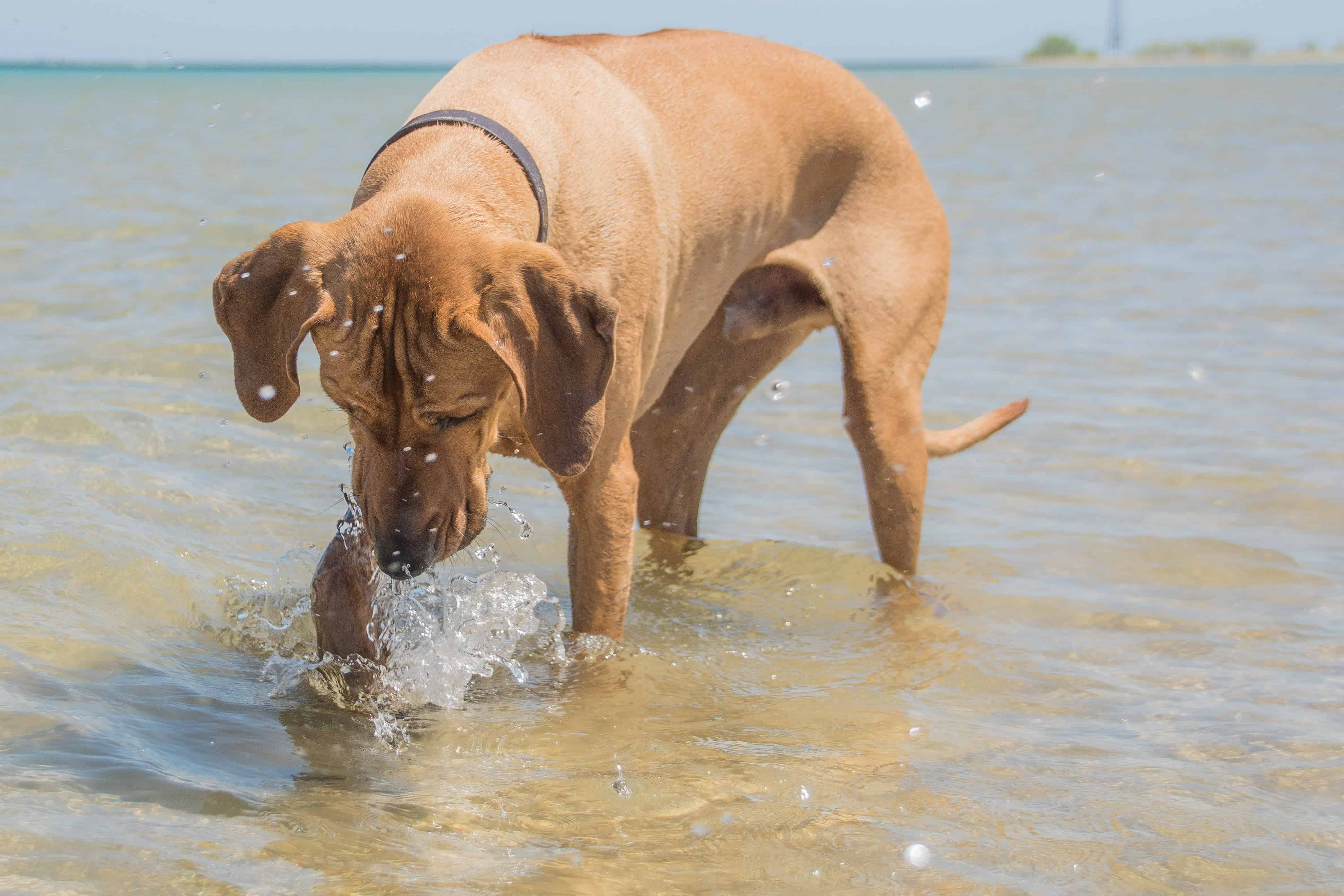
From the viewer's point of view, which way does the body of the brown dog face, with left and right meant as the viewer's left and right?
facing the viewer and to the left of the viewer

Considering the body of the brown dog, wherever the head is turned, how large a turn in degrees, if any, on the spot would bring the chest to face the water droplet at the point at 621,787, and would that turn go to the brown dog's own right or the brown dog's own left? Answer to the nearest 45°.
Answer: approximately 45° to the brown dog's own left
